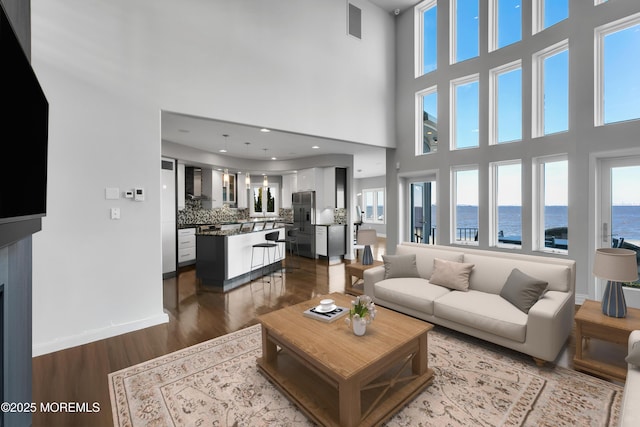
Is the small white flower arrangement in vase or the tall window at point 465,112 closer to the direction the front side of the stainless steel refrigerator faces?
the small white flower arrangement in vase

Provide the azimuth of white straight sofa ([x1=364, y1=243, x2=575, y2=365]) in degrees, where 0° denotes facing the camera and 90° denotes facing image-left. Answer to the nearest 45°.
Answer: approximately 45°

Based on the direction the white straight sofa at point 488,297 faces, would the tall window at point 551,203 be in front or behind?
behind

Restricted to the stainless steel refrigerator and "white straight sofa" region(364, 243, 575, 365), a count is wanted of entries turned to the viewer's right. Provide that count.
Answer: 0

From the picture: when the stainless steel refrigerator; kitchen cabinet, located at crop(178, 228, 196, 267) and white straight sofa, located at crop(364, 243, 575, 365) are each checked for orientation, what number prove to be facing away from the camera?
0

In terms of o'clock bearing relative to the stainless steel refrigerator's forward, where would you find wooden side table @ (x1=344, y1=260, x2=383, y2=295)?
The wooden side table is roughly at 10 o'clock from the stainless steel refrigerator.

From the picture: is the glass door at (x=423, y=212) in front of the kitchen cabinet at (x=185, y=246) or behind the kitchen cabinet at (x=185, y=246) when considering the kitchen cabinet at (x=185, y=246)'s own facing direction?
in front

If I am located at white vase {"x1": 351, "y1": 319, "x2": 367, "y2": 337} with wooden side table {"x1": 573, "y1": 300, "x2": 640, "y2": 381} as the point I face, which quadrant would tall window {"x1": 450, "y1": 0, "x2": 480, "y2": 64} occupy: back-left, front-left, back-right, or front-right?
front-left

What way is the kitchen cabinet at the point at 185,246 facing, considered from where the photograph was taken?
facing the viewer and to the right of the viewer

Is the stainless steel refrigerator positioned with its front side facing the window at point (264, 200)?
no

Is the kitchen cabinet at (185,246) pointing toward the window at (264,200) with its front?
no

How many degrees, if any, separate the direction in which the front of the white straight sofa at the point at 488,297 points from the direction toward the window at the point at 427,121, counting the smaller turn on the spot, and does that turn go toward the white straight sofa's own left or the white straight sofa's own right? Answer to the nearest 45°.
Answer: approximately 135° to the white straight sofa's own right

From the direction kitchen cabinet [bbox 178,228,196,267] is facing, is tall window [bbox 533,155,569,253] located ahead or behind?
ahead

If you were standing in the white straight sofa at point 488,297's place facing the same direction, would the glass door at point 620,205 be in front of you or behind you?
behind
